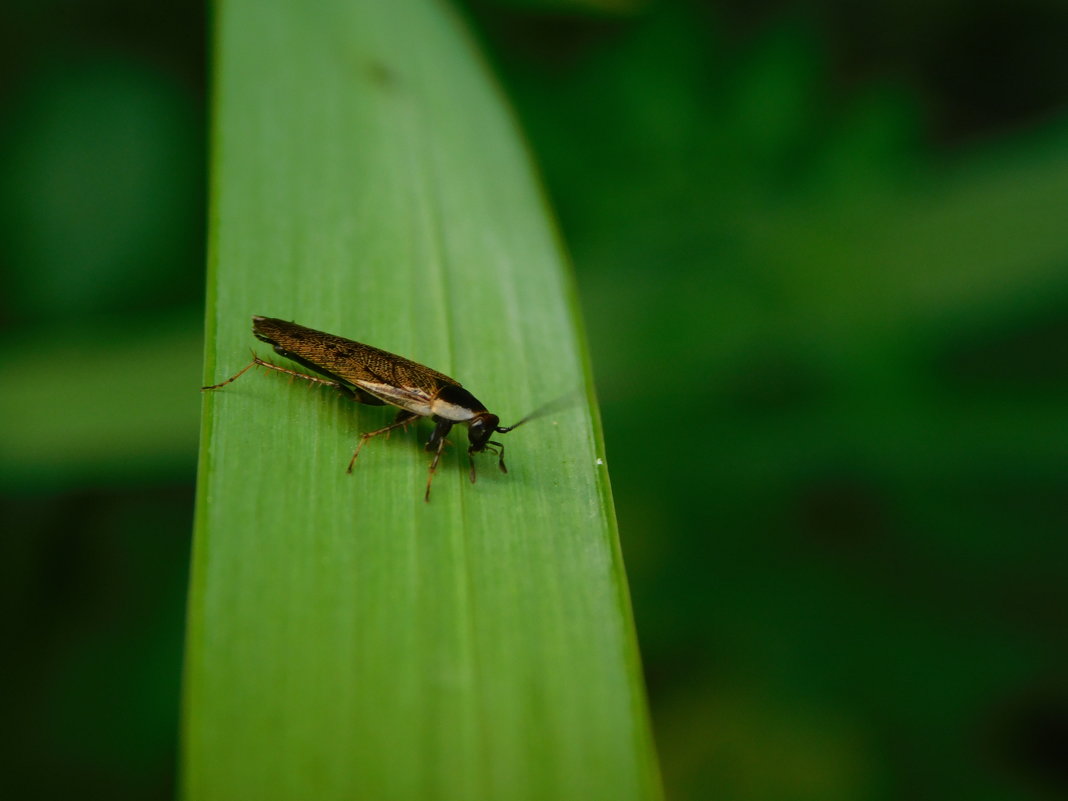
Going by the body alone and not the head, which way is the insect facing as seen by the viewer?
to the viewer's right
